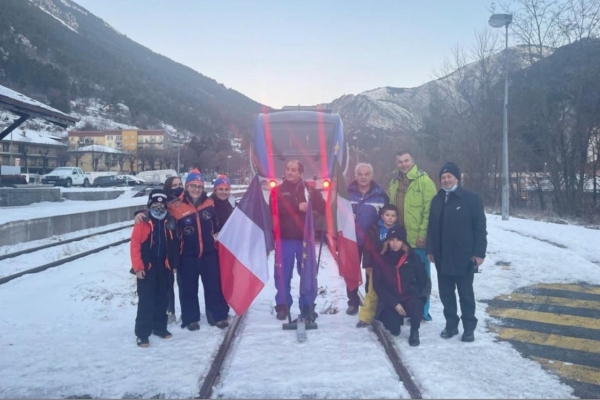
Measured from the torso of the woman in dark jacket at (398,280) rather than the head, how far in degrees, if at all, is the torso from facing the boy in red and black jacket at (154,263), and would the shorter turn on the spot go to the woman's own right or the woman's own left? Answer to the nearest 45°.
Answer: approximately 90° to the woman's own right

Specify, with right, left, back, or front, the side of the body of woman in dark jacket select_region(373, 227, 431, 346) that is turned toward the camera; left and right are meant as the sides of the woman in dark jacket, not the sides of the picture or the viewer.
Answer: front

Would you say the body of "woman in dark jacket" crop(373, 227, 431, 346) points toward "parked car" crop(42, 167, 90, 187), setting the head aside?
no

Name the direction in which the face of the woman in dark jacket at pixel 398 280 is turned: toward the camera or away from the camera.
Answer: toward the camera

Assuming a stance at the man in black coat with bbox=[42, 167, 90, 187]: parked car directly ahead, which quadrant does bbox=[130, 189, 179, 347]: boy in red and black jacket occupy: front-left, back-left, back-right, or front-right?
front-left

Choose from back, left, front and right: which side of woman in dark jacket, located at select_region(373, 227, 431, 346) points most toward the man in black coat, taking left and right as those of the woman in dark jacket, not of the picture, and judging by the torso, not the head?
left

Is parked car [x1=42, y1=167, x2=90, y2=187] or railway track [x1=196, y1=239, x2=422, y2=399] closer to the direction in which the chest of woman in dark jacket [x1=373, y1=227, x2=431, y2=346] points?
the railway track

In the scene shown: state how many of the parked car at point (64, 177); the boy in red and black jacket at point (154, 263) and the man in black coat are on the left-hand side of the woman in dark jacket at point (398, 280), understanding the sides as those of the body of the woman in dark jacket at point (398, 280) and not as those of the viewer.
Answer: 1

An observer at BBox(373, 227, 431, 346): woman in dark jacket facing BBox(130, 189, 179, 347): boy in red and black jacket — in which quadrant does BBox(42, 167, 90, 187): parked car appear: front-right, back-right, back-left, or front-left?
front-right

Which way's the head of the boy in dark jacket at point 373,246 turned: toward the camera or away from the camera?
toward the camera

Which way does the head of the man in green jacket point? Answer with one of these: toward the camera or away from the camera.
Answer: toward the camera
